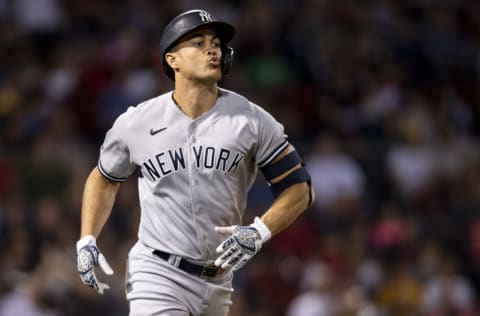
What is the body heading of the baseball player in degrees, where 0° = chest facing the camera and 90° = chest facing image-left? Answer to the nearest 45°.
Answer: approximately 315°
